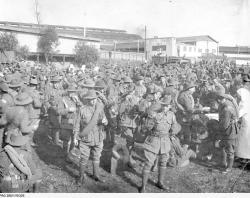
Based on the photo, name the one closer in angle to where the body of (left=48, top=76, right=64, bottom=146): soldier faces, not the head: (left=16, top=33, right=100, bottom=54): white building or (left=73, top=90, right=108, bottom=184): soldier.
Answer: the soldier

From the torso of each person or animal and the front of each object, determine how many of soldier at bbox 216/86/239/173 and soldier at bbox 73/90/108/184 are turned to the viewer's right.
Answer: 0

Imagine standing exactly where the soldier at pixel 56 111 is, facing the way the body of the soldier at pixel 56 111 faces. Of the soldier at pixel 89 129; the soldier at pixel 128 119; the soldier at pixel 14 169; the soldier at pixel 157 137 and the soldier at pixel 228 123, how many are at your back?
0

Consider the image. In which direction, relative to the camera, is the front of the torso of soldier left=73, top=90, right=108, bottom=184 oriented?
toward the camera

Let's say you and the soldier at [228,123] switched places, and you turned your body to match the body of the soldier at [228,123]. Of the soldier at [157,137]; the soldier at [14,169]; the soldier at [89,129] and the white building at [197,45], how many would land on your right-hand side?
1

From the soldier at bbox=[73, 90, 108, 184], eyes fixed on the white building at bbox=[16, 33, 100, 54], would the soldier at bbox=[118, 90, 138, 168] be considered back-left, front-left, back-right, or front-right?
front-right

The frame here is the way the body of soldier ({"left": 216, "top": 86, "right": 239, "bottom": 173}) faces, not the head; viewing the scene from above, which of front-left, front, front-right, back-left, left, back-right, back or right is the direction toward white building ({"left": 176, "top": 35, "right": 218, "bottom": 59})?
right

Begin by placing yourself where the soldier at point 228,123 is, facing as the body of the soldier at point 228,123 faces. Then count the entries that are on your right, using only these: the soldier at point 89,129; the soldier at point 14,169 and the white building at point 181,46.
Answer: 1

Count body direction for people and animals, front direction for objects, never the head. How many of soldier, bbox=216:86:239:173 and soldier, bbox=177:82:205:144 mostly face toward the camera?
0

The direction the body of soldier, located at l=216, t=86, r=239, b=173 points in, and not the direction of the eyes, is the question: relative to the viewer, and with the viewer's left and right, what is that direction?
facing to the left of the viewer

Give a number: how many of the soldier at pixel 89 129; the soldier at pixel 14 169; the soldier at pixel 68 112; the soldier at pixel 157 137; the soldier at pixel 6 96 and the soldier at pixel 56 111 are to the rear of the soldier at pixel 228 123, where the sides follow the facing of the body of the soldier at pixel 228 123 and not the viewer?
0

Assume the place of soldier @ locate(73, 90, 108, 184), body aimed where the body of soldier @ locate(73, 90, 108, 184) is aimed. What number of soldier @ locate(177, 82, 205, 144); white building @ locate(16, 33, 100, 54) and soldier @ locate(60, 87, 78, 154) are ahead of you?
0
